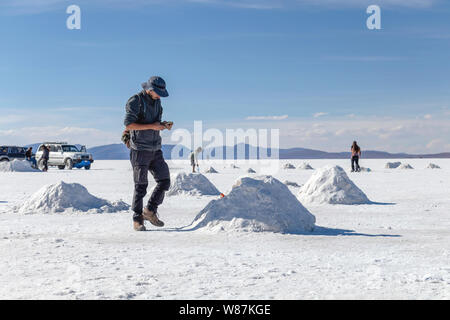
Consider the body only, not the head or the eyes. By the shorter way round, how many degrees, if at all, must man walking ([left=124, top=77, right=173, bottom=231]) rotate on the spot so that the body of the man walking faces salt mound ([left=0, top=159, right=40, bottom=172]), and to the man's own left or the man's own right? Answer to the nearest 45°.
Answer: approximately 135° to the man's own left

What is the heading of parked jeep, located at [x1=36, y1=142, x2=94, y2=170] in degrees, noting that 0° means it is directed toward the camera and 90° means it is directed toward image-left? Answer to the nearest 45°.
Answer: approximately 315°

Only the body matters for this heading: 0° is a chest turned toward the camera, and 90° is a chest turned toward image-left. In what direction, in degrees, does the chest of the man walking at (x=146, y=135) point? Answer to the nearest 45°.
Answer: approximately 315°

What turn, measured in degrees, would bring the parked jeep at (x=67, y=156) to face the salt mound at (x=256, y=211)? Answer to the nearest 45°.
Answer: approximately 45° to its right

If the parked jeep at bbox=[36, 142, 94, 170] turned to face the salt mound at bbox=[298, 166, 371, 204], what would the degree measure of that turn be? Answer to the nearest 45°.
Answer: approximately 45° to its right

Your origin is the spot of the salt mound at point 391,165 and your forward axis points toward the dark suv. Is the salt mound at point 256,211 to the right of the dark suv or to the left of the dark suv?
left

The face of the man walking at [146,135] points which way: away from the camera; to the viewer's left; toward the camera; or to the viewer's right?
to the viewer's right

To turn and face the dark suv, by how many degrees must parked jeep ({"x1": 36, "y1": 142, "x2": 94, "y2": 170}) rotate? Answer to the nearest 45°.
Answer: approximately 135° to its right

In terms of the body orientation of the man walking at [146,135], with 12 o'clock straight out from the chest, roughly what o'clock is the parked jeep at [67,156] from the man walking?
The parked jeep is roughly at 7 o'clock from the man walking.

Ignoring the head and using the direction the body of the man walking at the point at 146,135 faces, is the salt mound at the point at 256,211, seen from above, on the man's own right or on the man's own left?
on the man's own left

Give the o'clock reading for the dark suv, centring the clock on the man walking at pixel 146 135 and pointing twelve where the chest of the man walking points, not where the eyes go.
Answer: The dark suv is roughly at 7 o'clock from the man walking.
